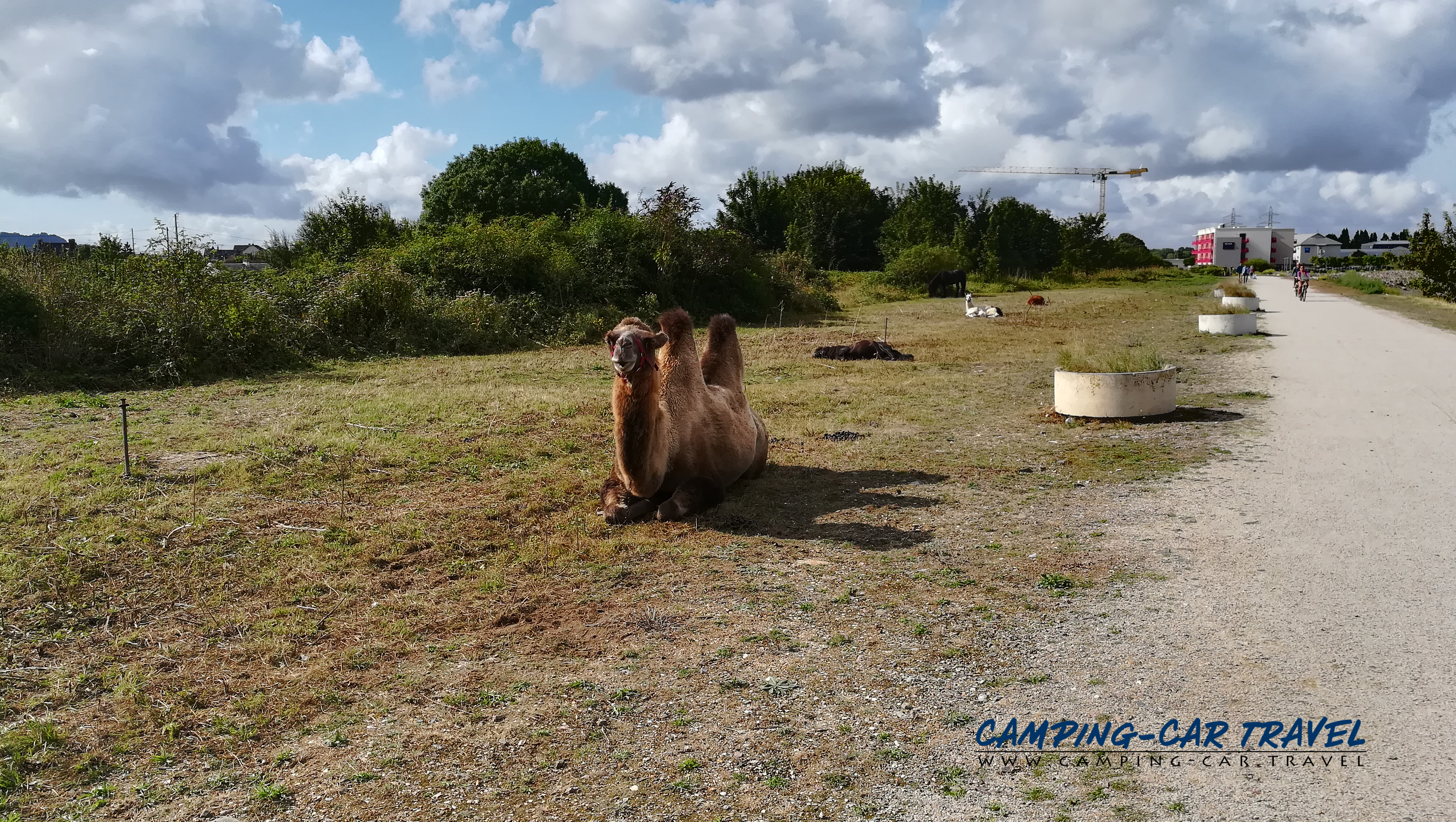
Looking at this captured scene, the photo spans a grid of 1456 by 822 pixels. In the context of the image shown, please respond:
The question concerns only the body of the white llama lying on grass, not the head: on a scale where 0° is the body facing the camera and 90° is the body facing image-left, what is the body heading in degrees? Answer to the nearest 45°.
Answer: approximately 90°

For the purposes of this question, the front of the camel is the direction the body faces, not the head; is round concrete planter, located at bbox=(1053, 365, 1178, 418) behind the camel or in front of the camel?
behind

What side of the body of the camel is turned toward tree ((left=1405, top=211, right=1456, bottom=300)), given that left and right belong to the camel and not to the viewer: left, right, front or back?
back

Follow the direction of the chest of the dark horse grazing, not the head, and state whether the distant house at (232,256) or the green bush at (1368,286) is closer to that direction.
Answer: the distant house

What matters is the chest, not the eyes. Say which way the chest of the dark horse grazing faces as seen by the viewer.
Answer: to the viewer's left

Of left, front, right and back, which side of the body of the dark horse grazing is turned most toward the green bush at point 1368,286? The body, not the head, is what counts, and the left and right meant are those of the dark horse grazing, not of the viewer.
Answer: back

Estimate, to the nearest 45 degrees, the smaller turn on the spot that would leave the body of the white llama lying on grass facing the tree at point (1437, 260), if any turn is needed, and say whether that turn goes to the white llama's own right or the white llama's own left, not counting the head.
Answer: approximately 135° to the white llama's own right

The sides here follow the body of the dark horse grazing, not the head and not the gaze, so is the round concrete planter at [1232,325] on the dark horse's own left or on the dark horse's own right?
on the dark horse's own left
